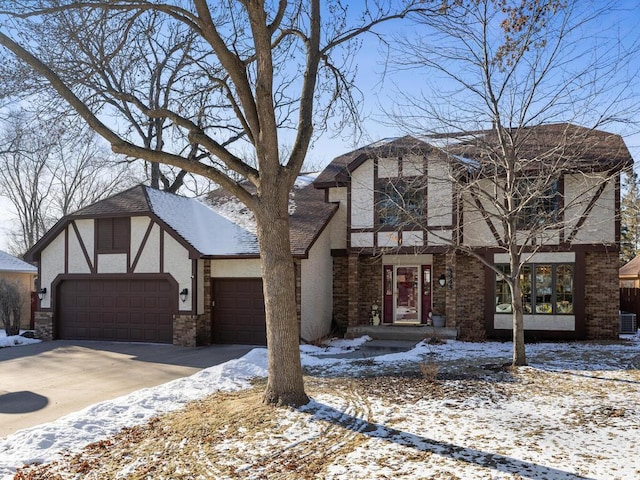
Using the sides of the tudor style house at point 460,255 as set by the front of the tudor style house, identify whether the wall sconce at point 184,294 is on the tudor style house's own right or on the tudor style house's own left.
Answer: on the tudor style house's own right

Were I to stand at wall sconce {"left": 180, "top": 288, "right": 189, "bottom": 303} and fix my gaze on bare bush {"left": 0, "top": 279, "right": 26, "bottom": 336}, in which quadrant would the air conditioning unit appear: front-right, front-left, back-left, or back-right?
back-right

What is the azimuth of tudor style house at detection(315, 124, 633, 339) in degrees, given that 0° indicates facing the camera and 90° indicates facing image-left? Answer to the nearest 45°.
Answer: approximately 0°

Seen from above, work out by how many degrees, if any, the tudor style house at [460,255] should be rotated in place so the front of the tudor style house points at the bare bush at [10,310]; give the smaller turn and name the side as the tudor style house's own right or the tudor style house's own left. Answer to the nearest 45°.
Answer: approximately 90° to the tudor style house's own right
